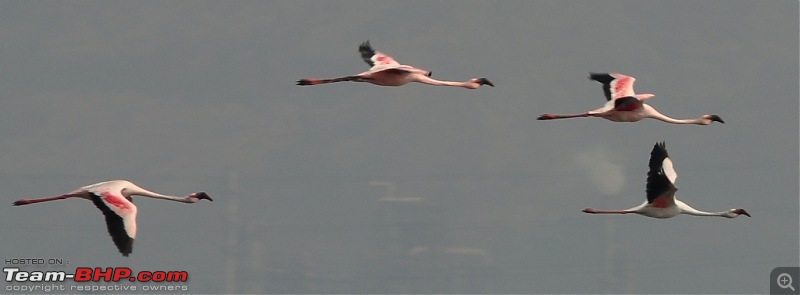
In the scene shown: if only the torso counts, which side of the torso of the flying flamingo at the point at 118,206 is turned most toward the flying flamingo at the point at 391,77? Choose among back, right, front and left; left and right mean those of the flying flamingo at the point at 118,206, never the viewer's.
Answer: front

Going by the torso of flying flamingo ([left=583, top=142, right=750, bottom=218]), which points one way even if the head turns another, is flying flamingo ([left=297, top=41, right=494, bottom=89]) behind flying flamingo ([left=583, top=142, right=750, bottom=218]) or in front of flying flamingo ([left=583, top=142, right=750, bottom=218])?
behind

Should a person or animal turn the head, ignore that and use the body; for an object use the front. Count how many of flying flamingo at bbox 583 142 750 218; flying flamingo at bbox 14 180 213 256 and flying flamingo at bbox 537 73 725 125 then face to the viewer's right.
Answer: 3

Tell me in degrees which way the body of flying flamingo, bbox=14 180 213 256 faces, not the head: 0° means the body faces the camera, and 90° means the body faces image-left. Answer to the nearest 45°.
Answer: approximately 270°

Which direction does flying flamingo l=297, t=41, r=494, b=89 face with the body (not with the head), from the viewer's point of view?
to the viewer's right

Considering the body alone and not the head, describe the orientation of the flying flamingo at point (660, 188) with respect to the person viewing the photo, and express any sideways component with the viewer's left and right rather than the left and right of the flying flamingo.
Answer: facing to the right of the viewer

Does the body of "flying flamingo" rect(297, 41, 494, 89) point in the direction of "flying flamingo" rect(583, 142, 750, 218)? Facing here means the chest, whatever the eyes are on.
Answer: yes

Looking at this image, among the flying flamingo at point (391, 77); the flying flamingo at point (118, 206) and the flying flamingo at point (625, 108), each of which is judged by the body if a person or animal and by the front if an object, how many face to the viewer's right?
3

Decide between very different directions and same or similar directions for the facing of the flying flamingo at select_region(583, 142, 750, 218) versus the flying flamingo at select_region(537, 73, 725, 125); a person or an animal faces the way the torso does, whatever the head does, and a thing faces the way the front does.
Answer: same or similar directions

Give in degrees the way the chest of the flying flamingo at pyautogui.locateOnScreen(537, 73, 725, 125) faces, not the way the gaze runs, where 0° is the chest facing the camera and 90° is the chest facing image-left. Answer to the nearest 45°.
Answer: approximately 270°

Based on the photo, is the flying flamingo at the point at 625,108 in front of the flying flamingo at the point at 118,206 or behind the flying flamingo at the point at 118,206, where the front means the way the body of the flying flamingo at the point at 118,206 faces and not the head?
in front
